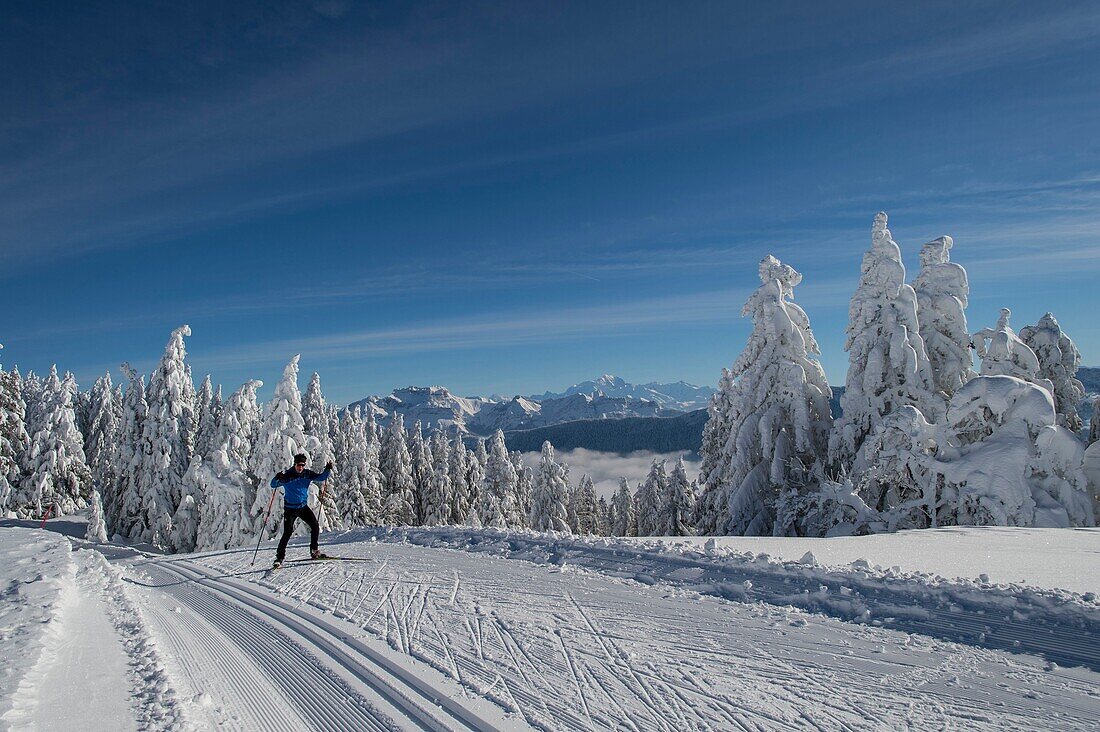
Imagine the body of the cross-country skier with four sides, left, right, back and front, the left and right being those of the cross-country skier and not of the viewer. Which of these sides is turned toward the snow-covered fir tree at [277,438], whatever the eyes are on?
back

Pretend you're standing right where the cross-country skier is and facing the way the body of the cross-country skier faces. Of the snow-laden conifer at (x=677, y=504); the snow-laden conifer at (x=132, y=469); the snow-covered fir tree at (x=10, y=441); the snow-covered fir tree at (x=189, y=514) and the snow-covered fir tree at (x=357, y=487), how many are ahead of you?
0

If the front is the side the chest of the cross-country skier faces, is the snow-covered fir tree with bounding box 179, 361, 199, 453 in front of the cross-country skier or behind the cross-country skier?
behind

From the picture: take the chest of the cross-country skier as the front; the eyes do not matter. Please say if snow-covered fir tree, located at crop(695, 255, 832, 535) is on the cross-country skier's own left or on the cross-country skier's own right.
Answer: on the cross-country skier's own left

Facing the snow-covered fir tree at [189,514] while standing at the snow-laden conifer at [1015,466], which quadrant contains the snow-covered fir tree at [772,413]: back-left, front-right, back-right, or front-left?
front-right

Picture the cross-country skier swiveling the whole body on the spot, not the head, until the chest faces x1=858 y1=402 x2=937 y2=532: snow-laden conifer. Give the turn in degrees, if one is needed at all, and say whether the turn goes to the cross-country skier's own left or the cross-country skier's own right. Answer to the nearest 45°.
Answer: approximately 90° to the cross-country skier's own left

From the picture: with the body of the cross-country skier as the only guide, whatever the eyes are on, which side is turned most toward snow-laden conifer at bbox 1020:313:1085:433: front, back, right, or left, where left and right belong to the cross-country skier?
left

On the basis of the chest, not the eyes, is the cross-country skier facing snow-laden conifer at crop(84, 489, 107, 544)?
no

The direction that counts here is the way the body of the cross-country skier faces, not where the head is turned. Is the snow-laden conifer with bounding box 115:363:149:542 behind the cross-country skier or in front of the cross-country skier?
behind

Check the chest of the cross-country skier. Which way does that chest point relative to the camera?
toward the camera

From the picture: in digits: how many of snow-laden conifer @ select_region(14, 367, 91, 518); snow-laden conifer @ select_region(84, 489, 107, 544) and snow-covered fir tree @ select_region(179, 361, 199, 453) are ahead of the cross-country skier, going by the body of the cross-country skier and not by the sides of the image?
0
